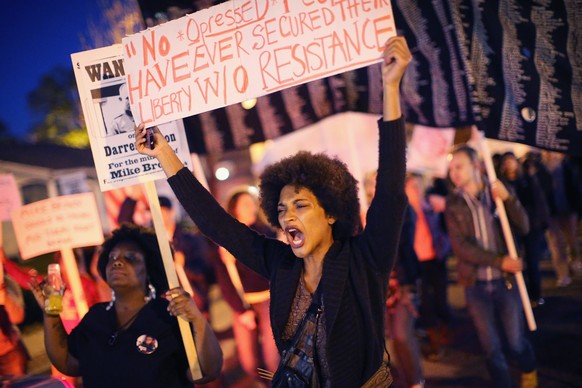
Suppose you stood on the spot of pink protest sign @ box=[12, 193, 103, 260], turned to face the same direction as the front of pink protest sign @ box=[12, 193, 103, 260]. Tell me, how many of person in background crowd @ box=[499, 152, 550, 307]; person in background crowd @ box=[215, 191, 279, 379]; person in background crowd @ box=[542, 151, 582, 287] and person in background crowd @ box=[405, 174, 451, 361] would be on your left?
4

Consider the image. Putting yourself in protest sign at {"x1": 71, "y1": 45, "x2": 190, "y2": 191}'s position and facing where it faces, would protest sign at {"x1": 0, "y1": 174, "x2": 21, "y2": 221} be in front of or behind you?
behind

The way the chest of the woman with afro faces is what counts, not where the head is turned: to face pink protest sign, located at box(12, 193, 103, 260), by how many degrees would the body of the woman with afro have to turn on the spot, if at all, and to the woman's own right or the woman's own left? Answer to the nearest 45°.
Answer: approximately 90° to the woman's own right

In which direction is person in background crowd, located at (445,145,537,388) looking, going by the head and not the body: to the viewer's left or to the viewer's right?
to the viewer's left

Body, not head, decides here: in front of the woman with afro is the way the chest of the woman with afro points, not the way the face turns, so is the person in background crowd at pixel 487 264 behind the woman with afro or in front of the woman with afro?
behind

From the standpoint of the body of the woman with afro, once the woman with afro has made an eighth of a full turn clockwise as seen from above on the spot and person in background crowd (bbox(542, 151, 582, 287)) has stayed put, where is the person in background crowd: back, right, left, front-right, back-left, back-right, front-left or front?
back-right

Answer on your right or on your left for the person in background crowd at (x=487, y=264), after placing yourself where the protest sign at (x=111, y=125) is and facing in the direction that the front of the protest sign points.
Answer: on your left

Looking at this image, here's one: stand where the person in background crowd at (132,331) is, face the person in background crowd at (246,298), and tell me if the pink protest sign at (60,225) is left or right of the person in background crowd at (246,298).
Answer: left
